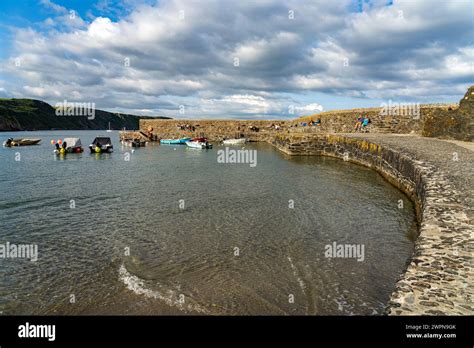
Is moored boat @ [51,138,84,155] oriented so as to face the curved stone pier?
no
